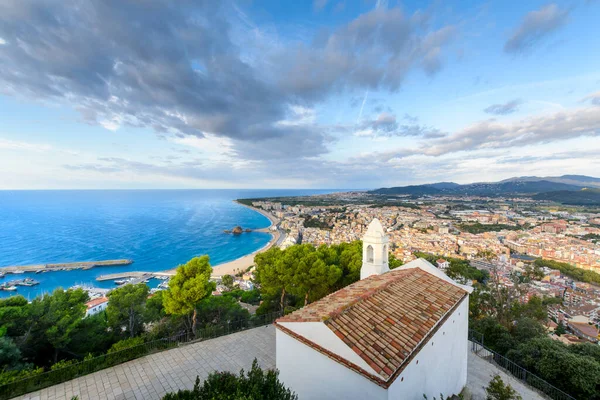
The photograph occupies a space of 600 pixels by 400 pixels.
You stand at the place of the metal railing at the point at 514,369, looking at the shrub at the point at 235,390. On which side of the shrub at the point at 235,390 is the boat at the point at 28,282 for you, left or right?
right

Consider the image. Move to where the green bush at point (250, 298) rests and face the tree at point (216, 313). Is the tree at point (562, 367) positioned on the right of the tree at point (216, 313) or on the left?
left

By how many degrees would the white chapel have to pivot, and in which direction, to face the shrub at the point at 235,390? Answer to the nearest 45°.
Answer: approximately 180°

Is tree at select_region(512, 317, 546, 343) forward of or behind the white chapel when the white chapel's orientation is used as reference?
forward

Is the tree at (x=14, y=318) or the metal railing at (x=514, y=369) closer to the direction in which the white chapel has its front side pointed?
the metal railing

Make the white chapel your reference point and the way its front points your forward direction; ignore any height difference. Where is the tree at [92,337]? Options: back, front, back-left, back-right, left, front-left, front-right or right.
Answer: back-left

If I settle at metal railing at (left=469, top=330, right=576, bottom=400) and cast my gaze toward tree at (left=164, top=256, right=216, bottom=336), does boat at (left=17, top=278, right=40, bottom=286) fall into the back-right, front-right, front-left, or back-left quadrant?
front-right

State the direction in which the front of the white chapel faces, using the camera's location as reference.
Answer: facing away from the viewer and to the right of the viewer

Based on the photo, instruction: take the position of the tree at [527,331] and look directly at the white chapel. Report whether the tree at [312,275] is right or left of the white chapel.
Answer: right

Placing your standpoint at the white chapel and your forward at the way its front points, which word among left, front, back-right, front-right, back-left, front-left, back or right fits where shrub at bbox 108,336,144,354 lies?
back-left

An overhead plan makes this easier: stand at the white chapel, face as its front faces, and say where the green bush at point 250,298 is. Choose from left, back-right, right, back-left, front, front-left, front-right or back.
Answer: left
